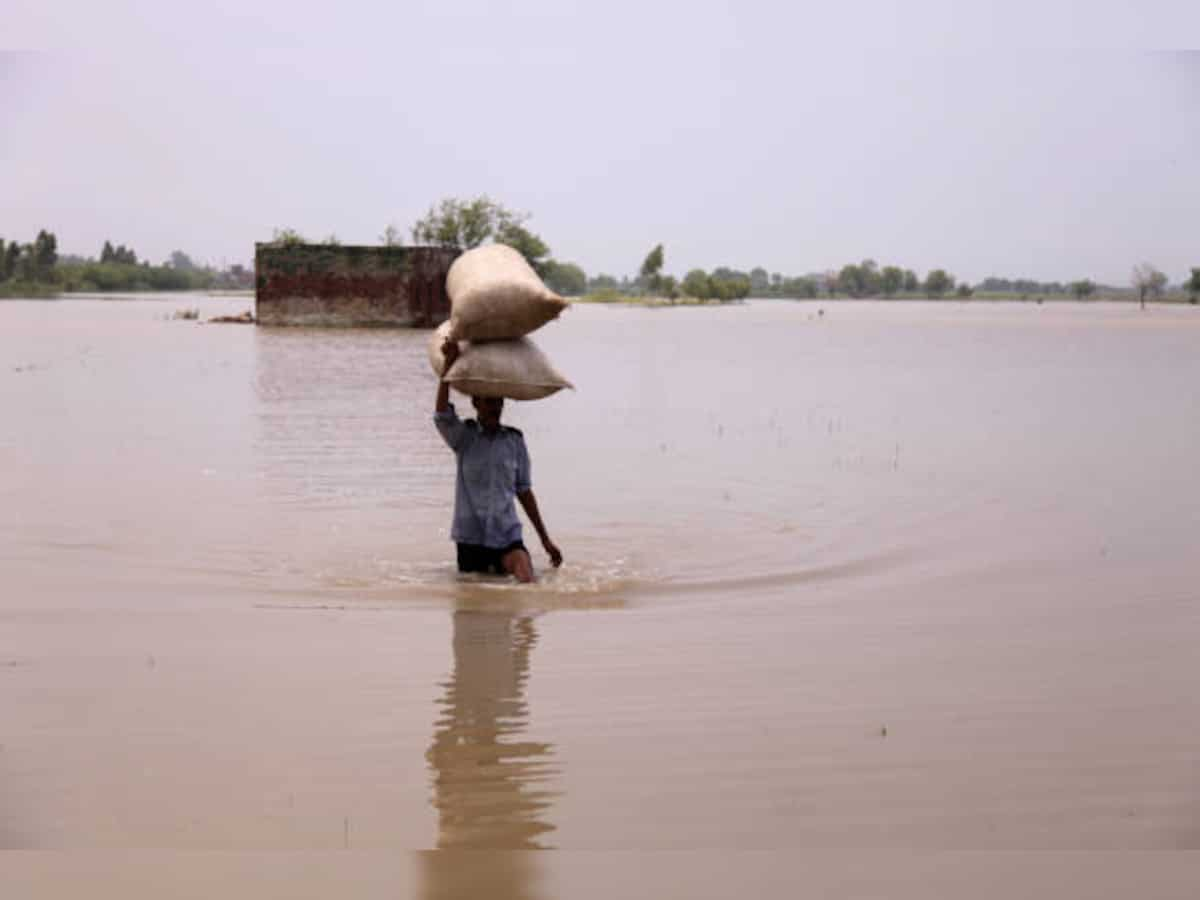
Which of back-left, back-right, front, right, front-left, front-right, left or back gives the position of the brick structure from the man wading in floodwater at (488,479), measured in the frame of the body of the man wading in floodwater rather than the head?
back

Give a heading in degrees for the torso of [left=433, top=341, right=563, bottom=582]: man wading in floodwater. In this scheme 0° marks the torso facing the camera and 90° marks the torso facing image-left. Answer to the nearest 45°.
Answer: approximately 0°
